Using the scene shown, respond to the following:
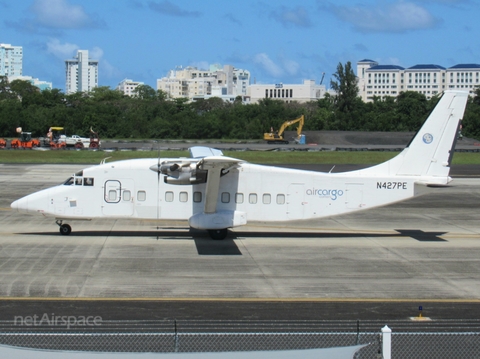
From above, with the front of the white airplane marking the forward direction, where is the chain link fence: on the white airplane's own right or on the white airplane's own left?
on the white airplane's own left

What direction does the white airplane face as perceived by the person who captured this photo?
facing to the left of the viewer
